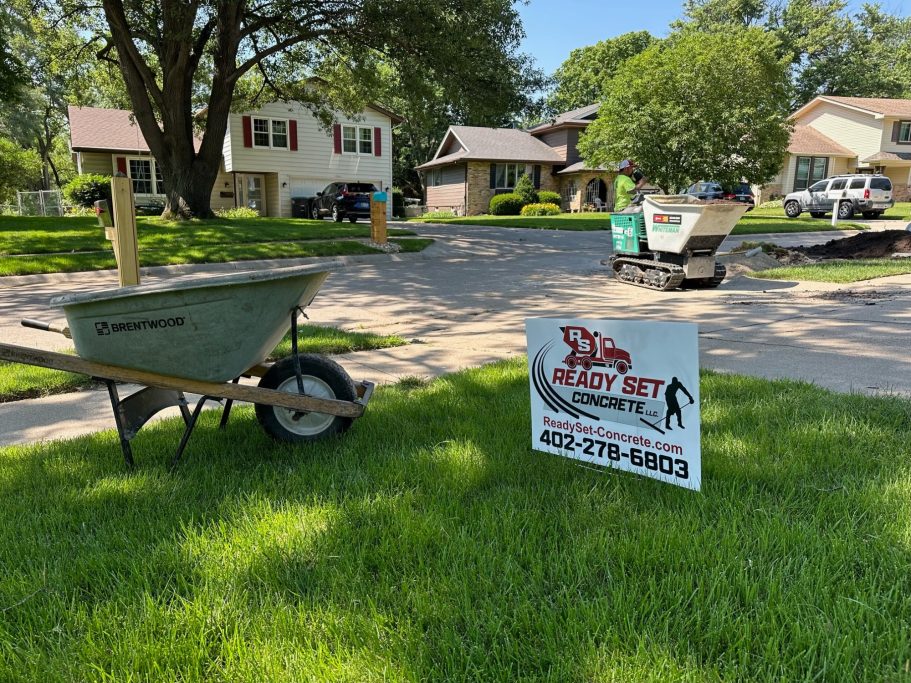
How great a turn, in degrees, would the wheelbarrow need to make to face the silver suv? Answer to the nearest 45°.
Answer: approximately 45° to its left

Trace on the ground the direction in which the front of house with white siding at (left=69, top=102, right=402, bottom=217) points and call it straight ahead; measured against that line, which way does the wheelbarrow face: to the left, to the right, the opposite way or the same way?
to the left

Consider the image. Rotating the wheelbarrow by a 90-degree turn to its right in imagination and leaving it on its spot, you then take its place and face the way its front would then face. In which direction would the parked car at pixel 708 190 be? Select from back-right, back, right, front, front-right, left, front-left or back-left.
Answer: back-left

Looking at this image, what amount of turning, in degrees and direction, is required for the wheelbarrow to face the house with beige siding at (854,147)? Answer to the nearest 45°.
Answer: approximately 45° to its left

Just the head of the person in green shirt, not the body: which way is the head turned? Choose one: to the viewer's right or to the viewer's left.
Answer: to the viewer's right

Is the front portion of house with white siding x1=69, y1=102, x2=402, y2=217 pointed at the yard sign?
yes

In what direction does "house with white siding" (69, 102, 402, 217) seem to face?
toward the camera

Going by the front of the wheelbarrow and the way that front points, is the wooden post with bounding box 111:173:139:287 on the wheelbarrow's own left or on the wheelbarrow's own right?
on the wheelbarrow's own left

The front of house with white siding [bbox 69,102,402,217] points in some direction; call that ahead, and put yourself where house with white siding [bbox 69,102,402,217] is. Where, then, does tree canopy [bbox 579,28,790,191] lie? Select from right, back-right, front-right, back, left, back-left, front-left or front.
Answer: front-left

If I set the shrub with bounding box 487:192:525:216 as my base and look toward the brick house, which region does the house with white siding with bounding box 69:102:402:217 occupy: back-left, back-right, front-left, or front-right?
back-left

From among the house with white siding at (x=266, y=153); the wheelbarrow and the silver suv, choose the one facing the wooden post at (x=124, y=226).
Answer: the house with white siding

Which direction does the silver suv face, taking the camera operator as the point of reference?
facing away from the viewer and to the left of the viewer

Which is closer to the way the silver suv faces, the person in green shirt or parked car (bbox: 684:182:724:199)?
the parked car

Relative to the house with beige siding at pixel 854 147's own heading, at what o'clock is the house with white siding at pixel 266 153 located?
the house with white siding at pixel 266 153 is roughly at 3 o'clock from the house with beige siding at pixel 854 147.

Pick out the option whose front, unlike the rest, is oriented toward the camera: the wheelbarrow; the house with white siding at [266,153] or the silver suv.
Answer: the house with white siding

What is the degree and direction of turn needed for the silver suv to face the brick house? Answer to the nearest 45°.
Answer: approximately 45° to its left

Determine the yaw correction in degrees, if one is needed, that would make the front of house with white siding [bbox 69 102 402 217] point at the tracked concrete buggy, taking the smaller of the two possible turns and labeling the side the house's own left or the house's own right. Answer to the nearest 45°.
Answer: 0° — it already faces it

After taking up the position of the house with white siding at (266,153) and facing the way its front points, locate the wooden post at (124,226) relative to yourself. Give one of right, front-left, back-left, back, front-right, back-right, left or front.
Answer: front

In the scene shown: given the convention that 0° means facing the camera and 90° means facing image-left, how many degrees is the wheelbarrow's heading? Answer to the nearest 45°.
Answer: approximately 270°
